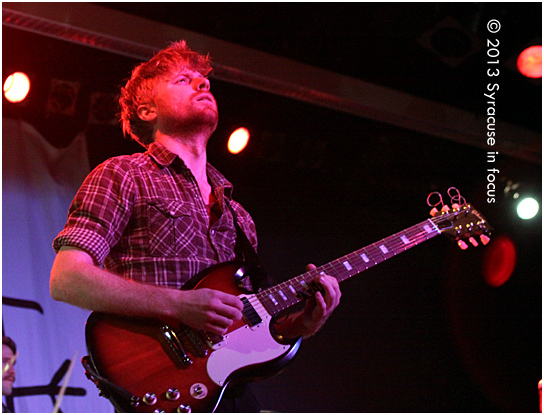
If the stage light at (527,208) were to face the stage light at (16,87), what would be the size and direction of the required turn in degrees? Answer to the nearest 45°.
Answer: approximately 45° to its right

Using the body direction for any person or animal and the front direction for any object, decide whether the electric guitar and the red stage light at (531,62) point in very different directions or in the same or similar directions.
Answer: same or similar directions

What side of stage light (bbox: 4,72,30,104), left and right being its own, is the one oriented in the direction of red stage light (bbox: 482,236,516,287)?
left

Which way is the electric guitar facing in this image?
toward the camera

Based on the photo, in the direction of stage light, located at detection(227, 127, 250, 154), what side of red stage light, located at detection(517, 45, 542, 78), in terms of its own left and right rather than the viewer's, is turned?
right

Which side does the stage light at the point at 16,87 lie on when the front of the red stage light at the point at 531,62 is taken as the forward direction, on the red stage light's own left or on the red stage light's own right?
on the red stage light's own right

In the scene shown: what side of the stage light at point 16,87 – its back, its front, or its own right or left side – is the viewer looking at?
front
